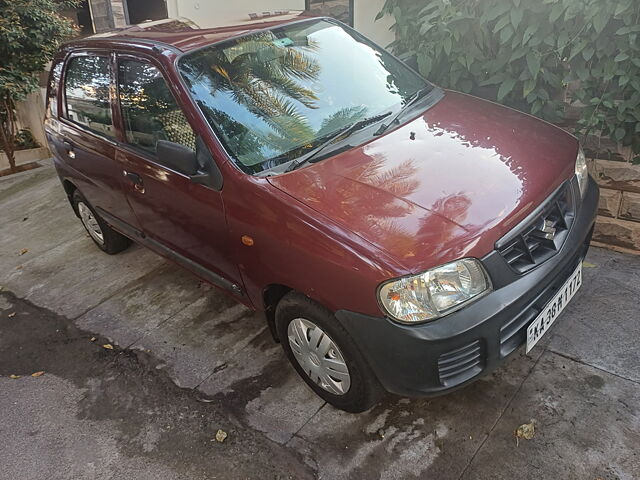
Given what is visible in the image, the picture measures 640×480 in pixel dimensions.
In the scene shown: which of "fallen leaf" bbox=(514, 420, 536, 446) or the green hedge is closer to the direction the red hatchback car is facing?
the fallen leaf

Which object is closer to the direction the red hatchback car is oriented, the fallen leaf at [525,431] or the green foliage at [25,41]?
the fallen leaf

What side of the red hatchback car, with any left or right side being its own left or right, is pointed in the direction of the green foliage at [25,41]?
back

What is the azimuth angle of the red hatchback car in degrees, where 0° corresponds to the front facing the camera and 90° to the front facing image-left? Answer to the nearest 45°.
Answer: approximately 315°

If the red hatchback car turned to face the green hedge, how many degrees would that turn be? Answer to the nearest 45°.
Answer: approximately 90° to its left

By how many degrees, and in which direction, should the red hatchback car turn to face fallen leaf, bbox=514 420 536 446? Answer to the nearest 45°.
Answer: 0° — it already faces it
